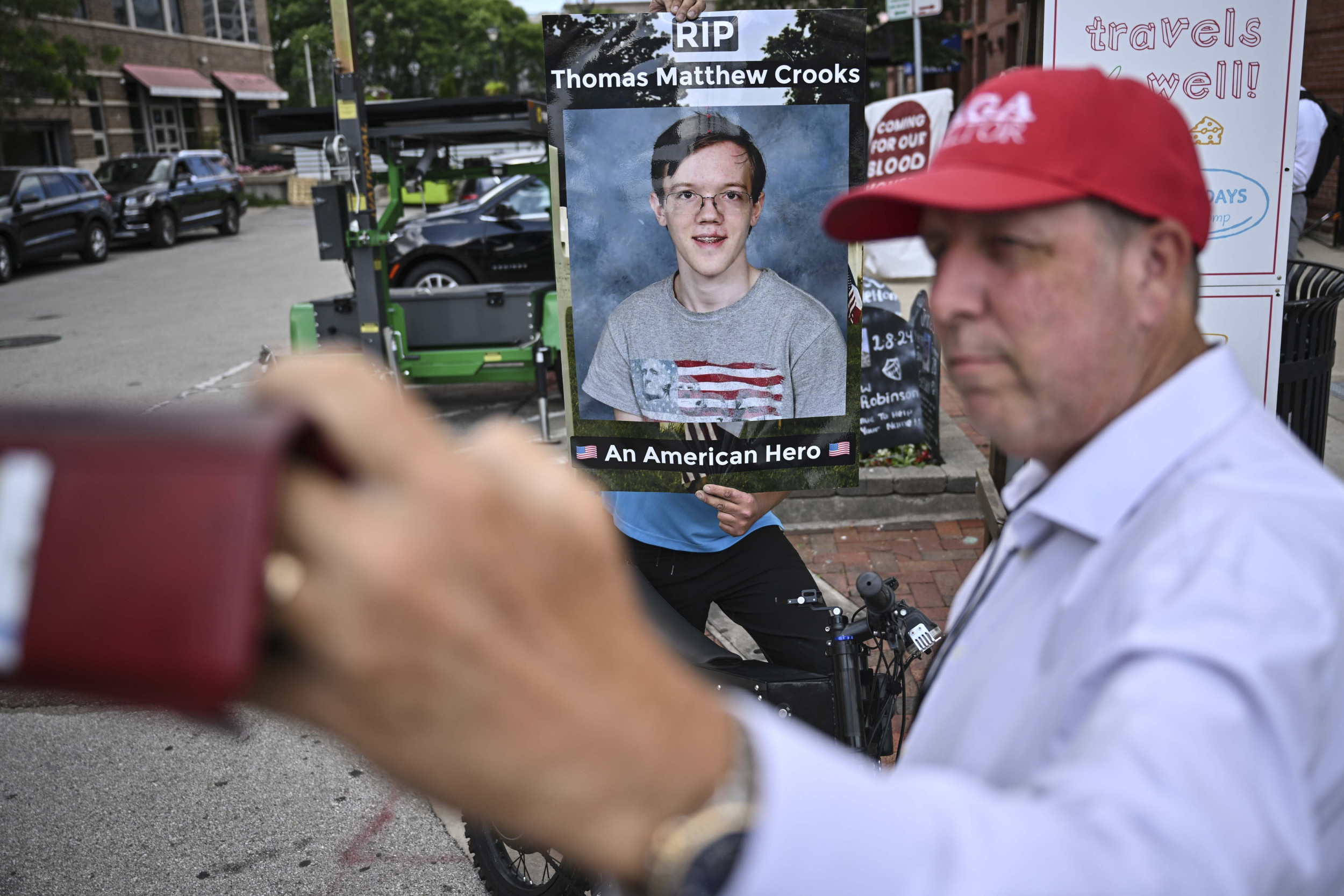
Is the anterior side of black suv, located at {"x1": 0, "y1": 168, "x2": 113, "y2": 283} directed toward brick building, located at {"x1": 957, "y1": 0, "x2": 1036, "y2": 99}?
no

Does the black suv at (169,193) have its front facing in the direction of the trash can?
no

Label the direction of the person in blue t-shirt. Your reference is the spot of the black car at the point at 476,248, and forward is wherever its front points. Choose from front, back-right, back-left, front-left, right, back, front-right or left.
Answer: left

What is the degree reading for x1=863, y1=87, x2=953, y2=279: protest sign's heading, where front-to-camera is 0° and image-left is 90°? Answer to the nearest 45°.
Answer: approximately 0°

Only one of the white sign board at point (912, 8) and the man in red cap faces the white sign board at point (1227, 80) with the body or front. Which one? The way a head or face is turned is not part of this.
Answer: the white sign board at point (912, 8)

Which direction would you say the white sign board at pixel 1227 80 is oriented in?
toward the camera

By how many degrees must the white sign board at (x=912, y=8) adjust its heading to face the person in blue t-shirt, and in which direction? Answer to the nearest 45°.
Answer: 0° — it already faces them

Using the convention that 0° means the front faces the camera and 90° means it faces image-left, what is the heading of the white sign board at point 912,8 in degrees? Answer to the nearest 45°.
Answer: approximately 0°

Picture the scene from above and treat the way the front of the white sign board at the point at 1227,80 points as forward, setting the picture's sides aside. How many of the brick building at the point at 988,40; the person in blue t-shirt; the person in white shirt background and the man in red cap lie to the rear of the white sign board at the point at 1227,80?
2

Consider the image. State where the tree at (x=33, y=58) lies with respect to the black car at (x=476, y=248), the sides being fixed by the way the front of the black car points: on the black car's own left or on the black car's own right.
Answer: on the black car's own right

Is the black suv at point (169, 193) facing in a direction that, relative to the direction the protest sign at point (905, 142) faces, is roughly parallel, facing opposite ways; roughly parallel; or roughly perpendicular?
roughly parallel

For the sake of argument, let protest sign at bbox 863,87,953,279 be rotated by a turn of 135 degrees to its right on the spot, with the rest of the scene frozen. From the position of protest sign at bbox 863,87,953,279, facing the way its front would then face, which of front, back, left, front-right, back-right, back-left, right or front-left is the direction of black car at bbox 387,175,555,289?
front-left

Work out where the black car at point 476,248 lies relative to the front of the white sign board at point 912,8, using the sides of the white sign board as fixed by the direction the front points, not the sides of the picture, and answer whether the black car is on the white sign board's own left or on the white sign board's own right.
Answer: on the white sign board's own right

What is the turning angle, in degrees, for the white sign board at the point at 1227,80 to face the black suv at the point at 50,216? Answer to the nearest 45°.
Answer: approximately 135° to its right

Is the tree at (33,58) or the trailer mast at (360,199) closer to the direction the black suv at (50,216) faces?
the trailer mast

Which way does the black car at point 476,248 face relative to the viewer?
to the viewer's left

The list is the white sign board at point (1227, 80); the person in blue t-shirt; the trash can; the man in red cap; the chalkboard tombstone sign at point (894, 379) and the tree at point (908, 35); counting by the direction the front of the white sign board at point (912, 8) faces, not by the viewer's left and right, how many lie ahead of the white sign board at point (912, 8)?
5

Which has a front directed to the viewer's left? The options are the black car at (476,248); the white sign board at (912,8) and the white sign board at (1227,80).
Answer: the black car

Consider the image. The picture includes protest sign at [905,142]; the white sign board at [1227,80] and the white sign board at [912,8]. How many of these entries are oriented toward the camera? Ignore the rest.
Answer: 3

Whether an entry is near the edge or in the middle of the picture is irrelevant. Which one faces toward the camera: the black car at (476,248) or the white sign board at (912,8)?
the white sign board

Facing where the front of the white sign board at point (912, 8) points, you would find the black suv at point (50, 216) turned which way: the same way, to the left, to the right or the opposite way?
the same way
